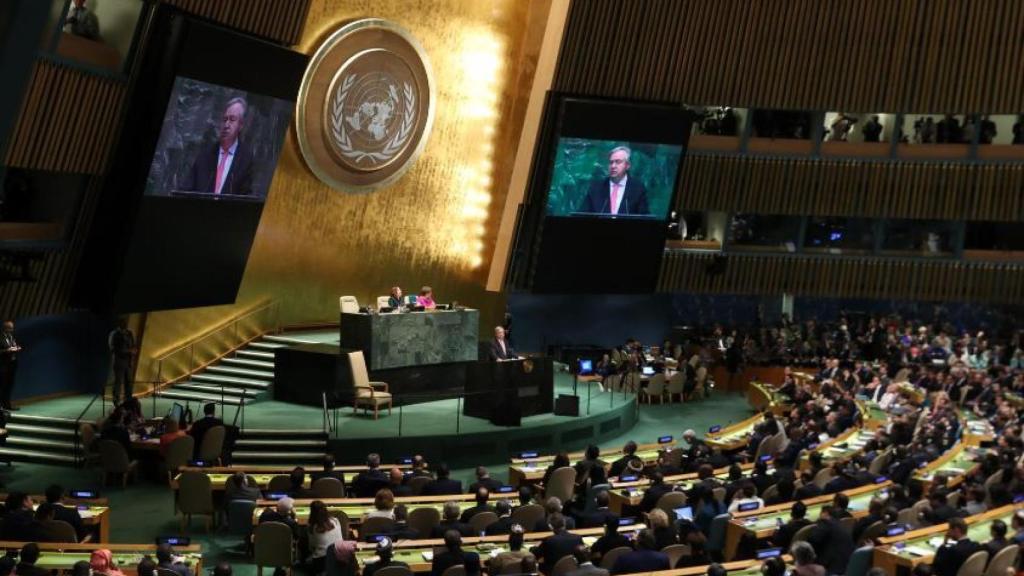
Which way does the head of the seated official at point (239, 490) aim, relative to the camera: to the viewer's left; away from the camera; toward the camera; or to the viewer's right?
away from the camera

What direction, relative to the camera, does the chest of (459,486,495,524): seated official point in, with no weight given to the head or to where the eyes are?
away from the camera

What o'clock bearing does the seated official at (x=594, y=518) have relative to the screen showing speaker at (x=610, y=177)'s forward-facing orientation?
The seated official is roughly at 12 o'clock from the screen showing speaker.

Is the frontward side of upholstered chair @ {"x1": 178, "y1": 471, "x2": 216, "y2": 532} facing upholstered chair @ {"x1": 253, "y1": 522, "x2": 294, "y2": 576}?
no

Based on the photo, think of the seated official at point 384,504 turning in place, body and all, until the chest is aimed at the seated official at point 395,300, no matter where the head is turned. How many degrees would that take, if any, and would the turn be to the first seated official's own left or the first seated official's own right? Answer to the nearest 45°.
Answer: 0° — they already face them

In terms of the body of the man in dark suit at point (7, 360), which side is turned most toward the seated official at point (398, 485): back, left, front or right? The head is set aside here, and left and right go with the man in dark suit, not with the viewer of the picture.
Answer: front

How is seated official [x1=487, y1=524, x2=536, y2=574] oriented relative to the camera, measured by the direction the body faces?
away from the camera

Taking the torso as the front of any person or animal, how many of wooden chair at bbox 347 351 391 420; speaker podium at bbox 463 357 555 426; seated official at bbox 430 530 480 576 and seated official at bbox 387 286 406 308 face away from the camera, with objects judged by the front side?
1

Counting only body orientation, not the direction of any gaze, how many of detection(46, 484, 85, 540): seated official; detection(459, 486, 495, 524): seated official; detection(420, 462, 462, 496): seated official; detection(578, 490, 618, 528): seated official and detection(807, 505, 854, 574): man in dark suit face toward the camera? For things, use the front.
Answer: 0

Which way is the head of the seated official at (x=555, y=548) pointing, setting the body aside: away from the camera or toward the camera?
away from the camera

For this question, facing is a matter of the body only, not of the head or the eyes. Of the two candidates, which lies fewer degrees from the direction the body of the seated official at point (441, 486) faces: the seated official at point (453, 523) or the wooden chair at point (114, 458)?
the wooden chair

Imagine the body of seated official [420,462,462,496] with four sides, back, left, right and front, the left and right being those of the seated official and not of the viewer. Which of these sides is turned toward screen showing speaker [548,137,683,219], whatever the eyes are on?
front

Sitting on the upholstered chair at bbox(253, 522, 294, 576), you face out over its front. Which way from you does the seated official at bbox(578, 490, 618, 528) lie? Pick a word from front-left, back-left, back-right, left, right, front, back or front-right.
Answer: right

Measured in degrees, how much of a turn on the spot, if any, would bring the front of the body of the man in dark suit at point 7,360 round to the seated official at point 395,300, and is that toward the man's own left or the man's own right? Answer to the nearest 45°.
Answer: approximately 45° to the man's own left

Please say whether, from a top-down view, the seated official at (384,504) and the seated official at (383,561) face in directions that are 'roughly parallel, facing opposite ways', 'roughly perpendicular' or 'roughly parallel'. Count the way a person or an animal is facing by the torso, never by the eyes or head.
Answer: roughly parallel

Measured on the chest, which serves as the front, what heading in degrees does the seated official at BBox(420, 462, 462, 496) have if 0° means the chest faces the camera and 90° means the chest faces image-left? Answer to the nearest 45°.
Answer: approximately 180°
